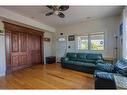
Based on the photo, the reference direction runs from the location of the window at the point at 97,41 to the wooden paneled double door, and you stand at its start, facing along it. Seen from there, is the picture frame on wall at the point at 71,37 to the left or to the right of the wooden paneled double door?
right

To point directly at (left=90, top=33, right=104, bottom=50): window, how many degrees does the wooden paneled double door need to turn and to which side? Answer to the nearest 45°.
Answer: approximately 45° to its left

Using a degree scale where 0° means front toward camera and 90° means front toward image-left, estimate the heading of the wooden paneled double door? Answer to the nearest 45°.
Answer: approximately 315°

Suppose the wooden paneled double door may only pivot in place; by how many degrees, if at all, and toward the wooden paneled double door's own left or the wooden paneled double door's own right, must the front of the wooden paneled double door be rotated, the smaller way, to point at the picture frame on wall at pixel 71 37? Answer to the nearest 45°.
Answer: approximately 45° to the wooden paneled double door's own left

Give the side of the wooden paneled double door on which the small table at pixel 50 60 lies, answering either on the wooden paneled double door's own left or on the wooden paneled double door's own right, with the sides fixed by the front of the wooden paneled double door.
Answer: on the wooden paneled double door's own left
